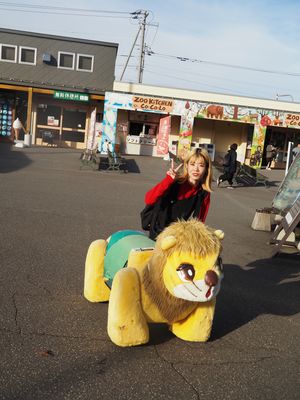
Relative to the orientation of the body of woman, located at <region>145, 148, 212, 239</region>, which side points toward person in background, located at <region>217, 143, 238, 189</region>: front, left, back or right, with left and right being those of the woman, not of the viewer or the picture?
back

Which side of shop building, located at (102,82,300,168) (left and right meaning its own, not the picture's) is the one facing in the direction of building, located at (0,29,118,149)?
right

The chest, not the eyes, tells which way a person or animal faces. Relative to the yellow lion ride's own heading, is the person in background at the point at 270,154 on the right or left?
on its left

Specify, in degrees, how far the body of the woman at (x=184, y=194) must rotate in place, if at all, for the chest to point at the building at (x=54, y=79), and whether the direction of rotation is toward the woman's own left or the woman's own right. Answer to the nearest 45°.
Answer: approximately 180°

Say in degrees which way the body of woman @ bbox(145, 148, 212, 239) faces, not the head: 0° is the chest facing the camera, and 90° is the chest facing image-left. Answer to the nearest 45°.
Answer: approximately 0°

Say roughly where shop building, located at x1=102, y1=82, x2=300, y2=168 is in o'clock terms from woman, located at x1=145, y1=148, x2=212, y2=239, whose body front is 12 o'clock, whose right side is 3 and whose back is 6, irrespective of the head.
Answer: The shop building is roughly at 6 o'clock from the woman.
